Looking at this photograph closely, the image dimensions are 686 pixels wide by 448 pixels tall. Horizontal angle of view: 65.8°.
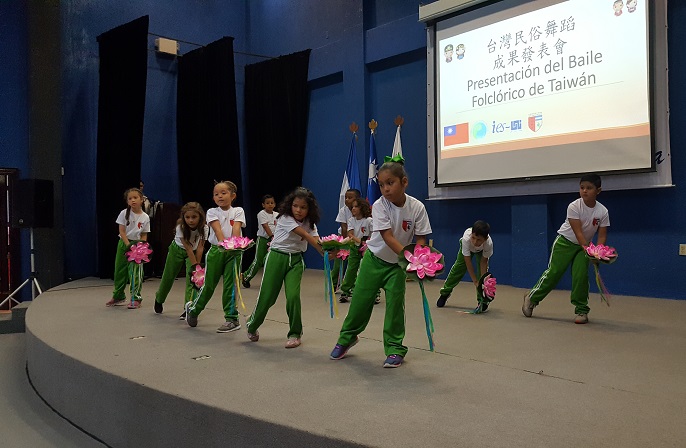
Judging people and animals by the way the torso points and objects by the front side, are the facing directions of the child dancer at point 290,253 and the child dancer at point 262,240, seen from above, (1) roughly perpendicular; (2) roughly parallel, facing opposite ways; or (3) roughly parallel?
roughly parallel

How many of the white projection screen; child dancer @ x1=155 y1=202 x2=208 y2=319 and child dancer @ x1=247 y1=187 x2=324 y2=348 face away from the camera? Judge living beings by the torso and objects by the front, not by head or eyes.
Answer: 0

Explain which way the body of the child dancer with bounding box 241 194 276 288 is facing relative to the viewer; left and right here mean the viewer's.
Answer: facing the viewer and to the right of the viewer

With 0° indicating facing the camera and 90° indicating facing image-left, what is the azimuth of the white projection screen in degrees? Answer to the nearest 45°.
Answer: approximately 45°

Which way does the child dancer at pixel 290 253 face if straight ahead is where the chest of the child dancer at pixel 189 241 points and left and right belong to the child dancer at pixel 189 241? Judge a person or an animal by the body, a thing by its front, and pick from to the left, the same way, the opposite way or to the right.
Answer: the same way

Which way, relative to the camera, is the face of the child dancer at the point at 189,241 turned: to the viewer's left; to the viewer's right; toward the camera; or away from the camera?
toward the camera

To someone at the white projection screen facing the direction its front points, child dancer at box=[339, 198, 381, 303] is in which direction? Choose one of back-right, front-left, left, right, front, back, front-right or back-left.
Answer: front

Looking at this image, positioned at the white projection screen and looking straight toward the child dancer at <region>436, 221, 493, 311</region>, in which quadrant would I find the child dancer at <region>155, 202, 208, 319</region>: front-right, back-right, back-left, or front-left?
front-right

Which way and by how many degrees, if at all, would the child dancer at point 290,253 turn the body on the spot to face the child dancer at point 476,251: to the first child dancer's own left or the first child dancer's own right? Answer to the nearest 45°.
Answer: approximately 90° to the first child dancer's own left

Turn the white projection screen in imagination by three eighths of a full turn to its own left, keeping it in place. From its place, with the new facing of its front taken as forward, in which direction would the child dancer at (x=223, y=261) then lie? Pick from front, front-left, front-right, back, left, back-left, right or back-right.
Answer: back-right
